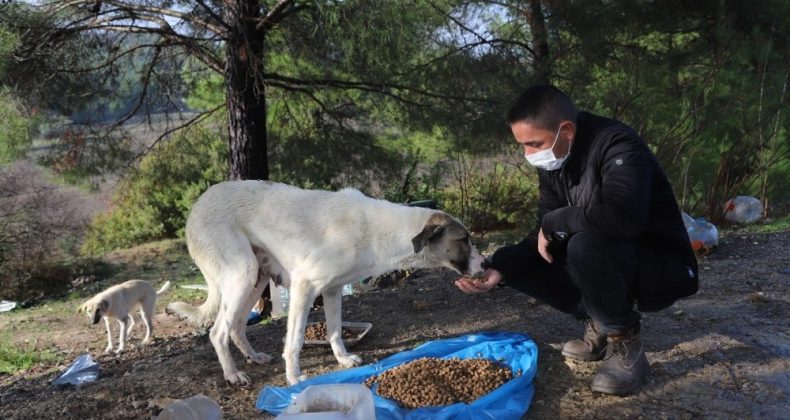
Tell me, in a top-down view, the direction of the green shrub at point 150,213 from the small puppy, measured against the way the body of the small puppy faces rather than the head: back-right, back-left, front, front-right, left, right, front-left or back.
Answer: back-right

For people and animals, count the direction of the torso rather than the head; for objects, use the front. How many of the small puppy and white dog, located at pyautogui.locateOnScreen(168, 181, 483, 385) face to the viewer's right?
1

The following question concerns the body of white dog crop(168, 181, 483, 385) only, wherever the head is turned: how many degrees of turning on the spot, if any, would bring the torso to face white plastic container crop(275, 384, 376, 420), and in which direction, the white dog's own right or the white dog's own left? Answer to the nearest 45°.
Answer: approximately 90° to the white dog's own right

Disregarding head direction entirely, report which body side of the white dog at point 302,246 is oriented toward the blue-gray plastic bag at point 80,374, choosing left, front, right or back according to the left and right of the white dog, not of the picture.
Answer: back

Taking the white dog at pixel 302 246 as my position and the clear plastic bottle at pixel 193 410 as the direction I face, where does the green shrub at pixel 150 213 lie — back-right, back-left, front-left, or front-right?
back-right

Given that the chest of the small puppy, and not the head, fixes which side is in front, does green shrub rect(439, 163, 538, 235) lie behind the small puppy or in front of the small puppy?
behind

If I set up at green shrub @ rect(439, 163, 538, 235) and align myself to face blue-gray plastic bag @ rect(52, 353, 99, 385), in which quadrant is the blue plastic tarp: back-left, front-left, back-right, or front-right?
front-left

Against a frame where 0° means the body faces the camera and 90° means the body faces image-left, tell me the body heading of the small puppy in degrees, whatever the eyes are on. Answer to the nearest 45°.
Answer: approximately 45°

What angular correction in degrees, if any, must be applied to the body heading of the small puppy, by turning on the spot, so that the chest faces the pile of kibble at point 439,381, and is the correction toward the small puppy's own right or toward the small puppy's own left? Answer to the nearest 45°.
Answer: approximately 90° to the small puppy's own left

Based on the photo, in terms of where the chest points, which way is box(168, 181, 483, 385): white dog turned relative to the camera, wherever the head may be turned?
to the viewer's right

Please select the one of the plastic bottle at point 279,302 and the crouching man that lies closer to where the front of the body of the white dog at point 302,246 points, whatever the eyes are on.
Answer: the crouching man

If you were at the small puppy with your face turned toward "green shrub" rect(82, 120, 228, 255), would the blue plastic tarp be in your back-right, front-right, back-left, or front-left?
back-right

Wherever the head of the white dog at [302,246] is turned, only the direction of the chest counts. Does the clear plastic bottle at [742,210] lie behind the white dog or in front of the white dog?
in front

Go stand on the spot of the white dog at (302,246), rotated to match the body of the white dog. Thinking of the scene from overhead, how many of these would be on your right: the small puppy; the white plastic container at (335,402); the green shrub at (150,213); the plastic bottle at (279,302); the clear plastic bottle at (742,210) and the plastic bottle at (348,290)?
1

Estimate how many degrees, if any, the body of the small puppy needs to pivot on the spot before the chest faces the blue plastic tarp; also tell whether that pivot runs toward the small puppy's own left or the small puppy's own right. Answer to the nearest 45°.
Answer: approximately 90° to the small puppy's own left
